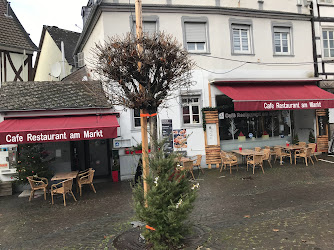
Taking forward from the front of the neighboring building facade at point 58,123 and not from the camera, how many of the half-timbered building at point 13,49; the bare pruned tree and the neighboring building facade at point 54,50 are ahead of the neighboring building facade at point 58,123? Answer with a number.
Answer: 1

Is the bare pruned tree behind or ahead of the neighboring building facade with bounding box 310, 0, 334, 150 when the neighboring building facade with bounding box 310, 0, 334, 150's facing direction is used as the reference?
ahead

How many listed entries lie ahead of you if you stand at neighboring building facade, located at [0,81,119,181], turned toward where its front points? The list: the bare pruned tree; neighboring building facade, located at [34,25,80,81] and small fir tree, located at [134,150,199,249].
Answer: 2

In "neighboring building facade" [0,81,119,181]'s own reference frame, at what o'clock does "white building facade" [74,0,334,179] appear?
The white building facade is roughly at 9 o'clock from the neighboring building facade.

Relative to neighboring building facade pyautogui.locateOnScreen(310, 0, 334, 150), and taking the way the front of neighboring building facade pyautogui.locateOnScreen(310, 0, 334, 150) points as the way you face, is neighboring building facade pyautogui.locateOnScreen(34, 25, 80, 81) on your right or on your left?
on your right

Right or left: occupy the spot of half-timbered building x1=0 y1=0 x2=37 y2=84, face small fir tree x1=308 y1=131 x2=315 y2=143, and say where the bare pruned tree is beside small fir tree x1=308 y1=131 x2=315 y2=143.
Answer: right

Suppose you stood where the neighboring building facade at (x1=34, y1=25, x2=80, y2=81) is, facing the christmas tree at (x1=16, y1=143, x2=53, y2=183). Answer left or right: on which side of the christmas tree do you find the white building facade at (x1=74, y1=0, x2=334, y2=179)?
left

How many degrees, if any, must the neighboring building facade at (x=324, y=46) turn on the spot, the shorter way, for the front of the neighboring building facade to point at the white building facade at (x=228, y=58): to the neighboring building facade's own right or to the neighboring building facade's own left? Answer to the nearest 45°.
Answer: approximately 45° to the neighboring building facade's own right

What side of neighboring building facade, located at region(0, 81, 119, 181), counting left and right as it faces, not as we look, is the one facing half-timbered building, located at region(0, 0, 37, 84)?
back

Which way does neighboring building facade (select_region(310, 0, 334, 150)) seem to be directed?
toward the camera

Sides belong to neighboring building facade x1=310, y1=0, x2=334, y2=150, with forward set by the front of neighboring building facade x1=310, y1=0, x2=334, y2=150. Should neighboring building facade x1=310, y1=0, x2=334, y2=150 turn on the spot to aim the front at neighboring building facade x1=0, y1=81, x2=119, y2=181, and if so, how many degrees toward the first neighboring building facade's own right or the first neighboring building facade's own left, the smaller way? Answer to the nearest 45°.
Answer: approximately 45° to the first neighboring building facade's own right

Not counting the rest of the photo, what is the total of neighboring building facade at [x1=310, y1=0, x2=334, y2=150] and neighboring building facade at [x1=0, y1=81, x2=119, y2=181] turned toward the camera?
2

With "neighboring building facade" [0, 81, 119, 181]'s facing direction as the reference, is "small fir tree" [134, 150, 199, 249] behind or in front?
in front

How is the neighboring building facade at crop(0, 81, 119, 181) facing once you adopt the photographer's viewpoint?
facing the viewer

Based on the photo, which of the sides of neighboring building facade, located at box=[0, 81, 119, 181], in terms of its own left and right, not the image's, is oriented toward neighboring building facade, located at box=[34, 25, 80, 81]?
back
